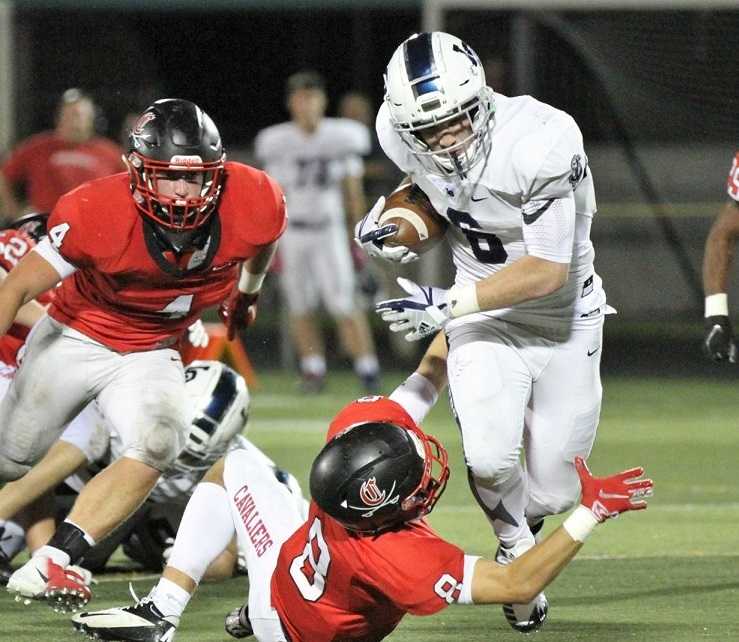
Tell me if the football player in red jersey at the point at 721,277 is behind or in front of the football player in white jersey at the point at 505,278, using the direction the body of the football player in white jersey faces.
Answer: behind

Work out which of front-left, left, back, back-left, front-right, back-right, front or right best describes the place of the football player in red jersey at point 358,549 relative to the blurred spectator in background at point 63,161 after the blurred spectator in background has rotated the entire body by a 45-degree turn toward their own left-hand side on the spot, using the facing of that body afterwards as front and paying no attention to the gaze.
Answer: front-right

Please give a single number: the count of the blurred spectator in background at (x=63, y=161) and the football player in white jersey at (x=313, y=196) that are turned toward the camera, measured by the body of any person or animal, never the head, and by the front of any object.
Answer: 2

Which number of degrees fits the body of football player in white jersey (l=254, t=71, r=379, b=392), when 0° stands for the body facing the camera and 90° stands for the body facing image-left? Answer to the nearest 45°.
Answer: approximately 0°

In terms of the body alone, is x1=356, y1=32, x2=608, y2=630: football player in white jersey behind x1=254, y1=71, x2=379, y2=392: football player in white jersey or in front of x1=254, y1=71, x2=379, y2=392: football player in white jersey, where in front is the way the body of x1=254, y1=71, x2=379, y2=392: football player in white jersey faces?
in front

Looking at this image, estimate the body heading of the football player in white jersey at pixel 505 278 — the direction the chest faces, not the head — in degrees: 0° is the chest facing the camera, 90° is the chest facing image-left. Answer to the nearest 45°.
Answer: approximately 45°

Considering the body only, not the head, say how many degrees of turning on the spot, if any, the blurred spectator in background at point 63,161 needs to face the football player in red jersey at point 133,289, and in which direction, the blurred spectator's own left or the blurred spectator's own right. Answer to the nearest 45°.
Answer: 0° — they already face them

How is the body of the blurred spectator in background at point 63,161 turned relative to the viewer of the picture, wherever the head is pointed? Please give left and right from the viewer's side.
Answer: facing the viewer

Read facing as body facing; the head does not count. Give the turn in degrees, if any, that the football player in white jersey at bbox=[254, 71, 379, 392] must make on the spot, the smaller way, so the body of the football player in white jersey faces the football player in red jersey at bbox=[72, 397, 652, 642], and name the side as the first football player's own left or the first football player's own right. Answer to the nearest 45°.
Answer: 0° — they already face them
